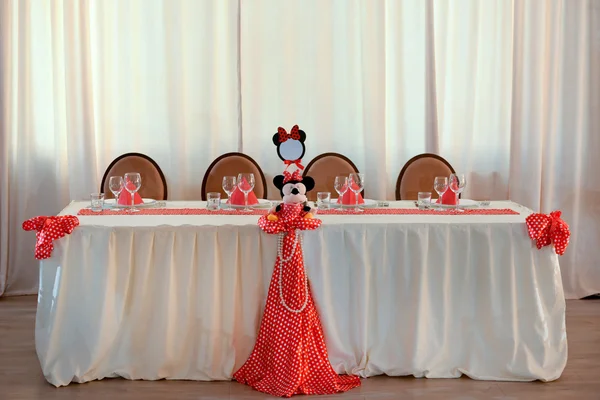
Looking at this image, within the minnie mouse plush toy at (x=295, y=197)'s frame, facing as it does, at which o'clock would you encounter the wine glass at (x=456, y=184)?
The wine glass is roughly at 8 o'clock from the minnie mouse plush toy.

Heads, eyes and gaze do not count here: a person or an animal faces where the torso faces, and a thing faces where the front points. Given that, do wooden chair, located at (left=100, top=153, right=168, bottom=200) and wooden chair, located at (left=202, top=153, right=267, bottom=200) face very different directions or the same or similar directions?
same or similar directions

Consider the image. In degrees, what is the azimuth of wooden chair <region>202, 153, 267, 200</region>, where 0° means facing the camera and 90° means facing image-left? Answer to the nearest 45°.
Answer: approximately 0°

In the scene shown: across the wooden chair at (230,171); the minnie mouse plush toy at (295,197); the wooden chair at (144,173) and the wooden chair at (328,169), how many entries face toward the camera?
4

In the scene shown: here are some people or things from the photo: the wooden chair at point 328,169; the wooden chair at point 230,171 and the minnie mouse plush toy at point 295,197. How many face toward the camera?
3

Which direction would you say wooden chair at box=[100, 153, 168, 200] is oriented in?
toward the camera

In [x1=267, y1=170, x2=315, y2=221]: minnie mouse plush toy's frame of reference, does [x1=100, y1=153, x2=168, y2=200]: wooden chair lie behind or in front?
behind

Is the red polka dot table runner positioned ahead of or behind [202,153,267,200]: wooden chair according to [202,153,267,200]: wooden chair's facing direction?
ahead

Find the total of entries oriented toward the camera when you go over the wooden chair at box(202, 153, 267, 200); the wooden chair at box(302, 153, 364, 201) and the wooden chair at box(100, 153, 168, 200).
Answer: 3

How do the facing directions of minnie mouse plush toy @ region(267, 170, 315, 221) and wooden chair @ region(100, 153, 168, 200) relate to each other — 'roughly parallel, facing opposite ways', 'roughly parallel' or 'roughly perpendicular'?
roughly parallel

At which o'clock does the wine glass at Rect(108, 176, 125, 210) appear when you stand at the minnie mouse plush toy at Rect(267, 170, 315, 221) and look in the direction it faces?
The wine glass is roughly at 4 o'clock from the minnie mouse plush toy.

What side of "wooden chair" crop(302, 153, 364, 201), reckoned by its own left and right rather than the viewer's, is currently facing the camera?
front

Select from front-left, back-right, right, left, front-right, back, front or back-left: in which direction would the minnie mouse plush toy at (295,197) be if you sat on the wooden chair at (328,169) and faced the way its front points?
front

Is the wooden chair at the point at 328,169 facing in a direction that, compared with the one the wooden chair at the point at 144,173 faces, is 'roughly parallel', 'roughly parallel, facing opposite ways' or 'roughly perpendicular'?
roughly parallel

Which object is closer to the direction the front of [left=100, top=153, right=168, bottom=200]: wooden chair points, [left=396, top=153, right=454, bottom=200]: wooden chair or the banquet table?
the banquet table

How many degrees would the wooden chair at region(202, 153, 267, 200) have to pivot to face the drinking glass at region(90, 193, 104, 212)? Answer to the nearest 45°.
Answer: approximately 45° to its right
